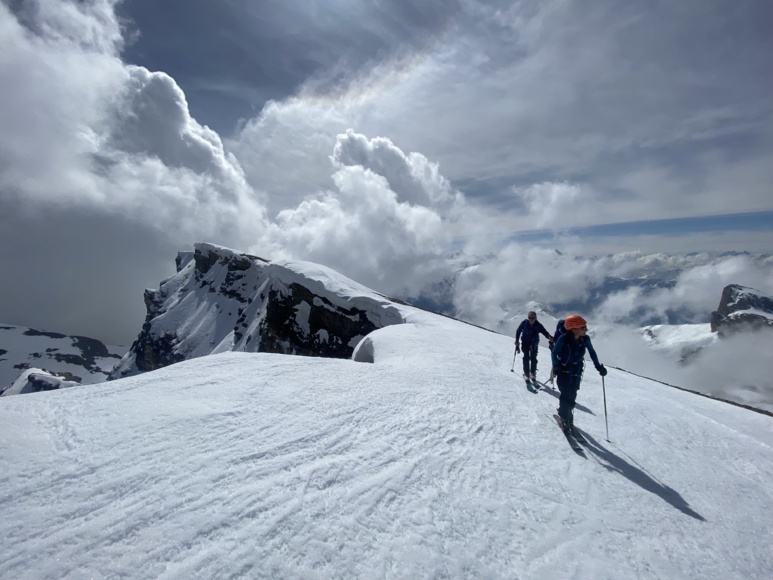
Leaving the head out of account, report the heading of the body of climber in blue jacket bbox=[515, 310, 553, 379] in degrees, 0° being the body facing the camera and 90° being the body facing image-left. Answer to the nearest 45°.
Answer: approximately 0°
